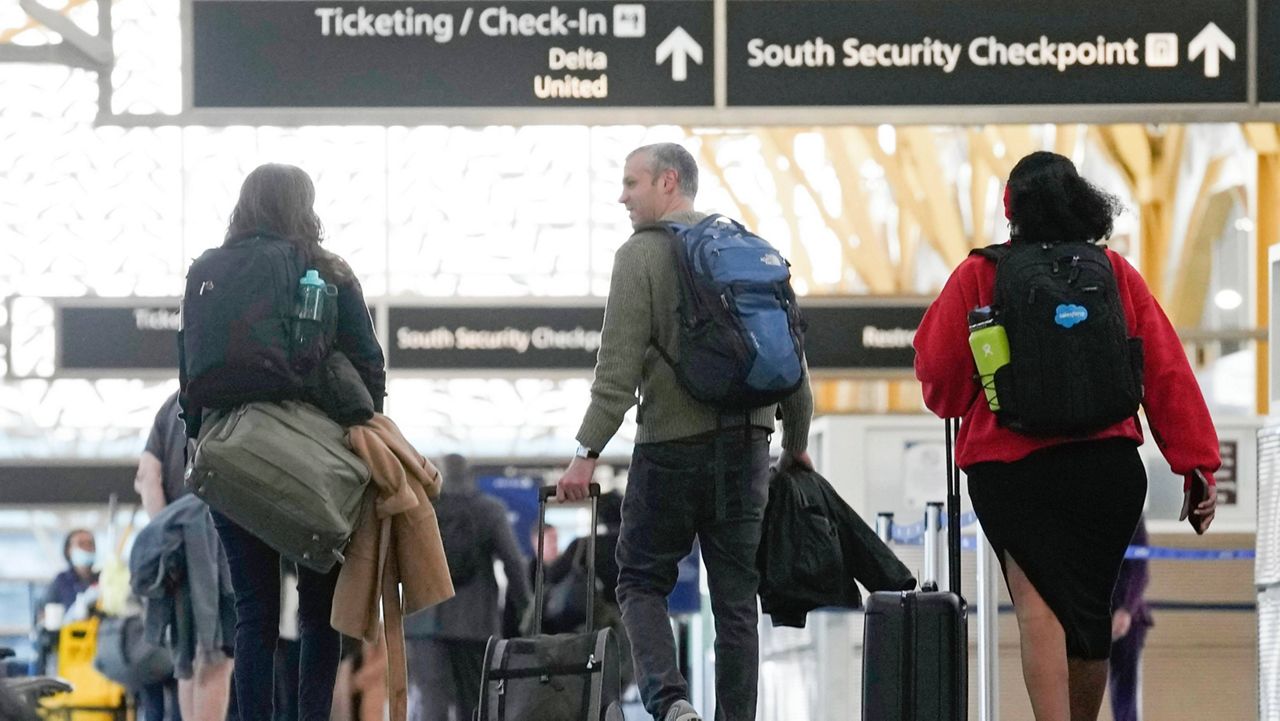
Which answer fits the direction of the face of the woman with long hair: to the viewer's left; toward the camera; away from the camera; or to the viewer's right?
away from the camera

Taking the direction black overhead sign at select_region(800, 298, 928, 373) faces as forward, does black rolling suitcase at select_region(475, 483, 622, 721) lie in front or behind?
in front

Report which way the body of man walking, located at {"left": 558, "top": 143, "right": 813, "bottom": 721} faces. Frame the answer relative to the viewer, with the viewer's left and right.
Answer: facing away from the viewer and to the left of the viewer

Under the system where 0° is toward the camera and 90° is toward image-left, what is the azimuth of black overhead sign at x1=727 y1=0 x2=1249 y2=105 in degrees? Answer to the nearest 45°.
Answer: approximately 0°

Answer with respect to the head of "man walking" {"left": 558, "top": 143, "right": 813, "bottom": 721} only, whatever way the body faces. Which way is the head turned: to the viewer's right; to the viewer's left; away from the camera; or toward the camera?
to the viewer's left

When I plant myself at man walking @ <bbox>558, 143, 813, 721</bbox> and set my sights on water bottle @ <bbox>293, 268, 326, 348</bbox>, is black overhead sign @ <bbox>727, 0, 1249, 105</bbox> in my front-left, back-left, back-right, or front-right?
back-right

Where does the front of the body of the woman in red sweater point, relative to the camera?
away from the camera

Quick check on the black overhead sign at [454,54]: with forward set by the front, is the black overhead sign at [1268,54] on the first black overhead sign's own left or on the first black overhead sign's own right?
on the first black overhead sign's own left

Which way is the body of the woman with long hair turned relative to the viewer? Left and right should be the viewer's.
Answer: facing away from the viewer

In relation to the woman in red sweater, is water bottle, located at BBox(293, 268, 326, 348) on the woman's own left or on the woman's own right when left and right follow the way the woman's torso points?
on the woman's own left
